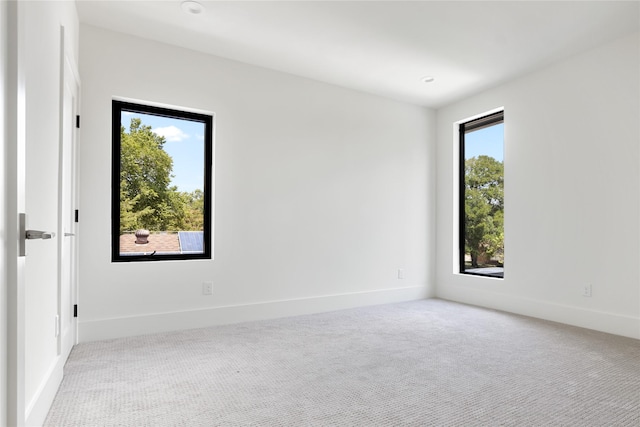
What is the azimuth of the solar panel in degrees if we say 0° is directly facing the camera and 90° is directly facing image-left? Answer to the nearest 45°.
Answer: approximately 0°

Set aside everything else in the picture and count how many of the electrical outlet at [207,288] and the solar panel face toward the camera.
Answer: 2

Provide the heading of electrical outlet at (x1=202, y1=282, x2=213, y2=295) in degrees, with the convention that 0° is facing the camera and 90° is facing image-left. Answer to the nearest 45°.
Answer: approximately 0°

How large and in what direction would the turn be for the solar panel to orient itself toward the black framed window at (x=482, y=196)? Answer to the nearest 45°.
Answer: approximately 90° to its left

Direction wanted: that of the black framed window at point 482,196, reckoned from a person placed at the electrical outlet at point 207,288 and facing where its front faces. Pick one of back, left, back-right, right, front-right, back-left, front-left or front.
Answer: left
